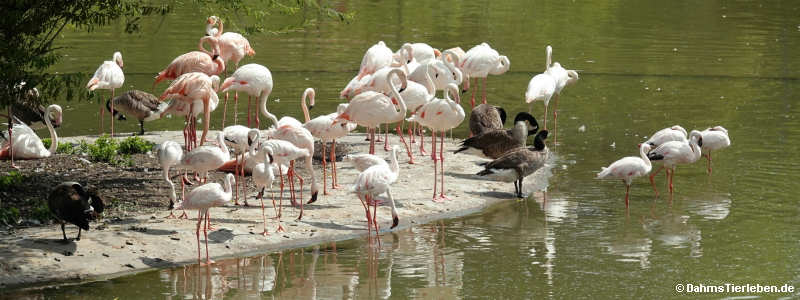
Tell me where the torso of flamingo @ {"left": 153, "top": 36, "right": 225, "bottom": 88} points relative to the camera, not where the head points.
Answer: to the viewer's right

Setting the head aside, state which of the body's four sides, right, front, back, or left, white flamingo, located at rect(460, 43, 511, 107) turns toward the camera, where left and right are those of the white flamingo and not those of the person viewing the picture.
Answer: right

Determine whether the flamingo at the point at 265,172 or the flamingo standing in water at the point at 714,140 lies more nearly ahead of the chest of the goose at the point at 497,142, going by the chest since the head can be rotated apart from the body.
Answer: the flamingo standing in water

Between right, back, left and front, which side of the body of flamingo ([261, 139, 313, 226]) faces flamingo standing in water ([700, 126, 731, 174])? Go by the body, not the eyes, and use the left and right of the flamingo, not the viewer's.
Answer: back

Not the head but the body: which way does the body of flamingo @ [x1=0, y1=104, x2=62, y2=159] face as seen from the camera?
to the viewer's right

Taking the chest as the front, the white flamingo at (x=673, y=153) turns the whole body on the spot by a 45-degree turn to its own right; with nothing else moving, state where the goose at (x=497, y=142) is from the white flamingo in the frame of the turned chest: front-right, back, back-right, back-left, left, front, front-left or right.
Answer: back-right

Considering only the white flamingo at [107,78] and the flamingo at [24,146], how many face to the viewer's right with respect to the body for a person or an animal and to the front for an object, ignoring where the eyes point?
2

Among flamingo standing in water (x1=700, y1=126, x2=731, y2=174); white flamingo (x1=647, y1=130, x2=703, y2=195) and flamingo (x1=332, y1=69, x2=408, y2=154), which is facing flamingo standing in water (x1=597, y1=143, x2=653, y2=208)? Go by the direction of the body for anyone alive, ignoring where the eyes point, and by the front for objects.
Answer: the flamingo

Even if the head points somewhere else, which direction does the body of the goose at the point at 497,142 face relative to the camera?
to the viewer's right

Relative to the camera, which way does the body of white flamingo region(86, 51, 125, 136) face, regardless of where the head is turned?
to the viewer's right
